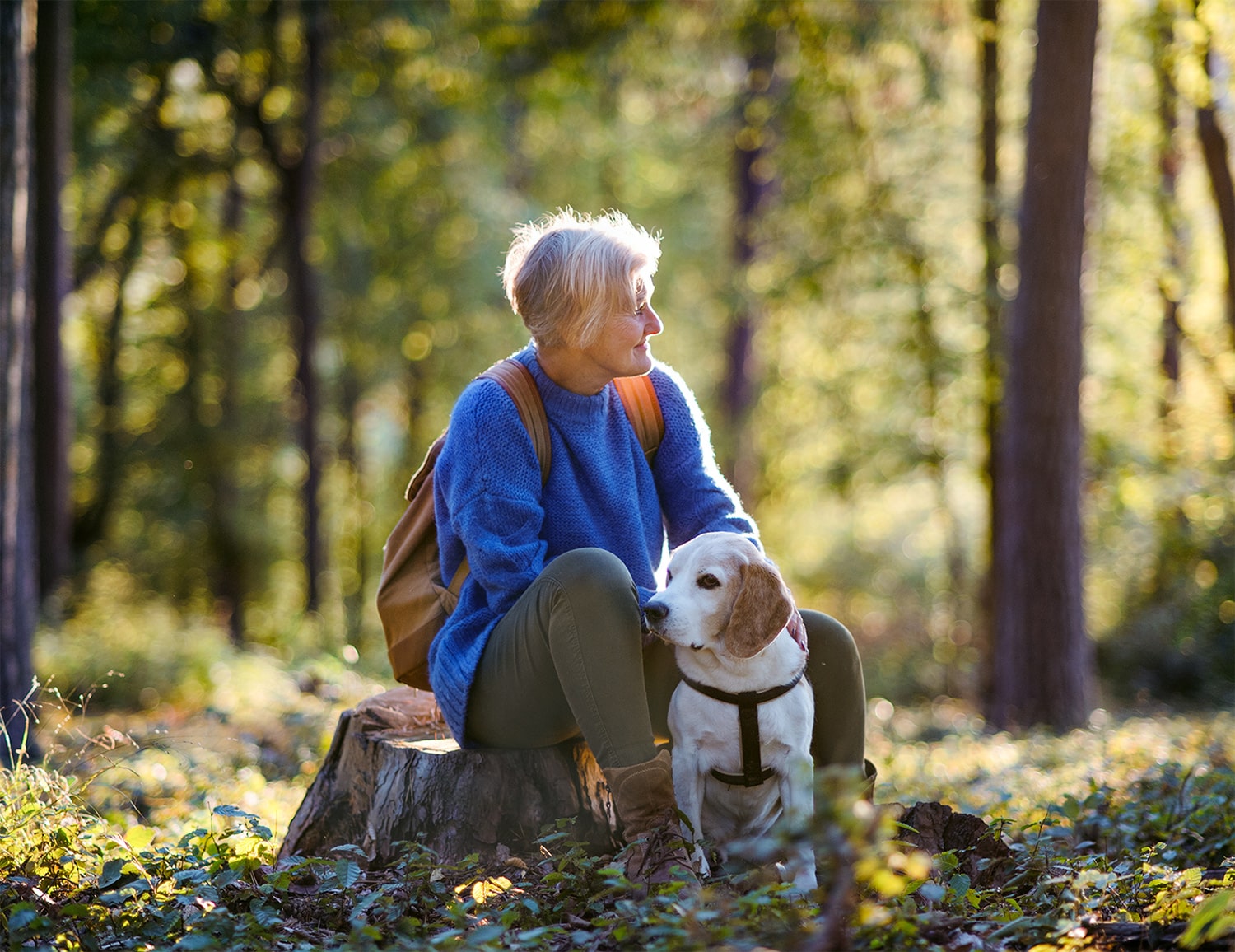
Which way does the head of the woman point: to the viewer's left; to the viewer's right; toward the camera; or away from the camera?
to the viewer's right

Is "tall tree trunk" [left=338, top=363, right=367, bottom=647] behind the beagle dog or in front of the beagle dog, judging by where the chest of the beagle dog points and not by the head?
behind

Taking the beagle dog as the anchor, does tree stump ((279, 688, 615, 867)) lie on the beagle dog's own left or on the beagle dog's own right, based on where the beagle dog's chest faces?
on the beagle dog's own right

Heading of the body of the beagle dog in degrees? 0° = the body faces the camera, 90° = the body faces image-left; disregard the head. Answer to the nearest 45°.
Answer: approximately 0°

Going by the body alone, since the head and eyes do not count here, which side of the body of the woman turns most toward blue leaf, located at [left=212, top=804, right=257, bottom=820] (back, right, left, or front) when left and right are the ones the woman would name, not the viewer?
right

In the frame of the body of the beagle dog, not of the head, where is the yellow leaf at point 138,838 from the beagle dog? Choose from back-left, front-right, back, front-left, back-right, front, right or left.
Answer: right

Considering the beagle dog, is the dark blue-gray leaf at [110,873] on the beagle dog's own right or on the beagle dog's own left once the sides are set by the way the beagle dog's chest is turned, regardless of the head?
on the beagle dog's own right

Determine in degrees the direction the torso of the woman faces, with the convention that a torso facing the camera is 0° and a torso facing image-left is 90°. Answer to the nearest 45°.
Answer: approximately 315°

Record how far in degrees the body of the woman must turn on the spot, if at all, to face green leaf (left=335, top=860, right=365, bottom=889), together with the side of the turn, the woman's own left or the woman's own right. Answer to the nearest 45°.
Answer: approximately 90° to the woman's own right
